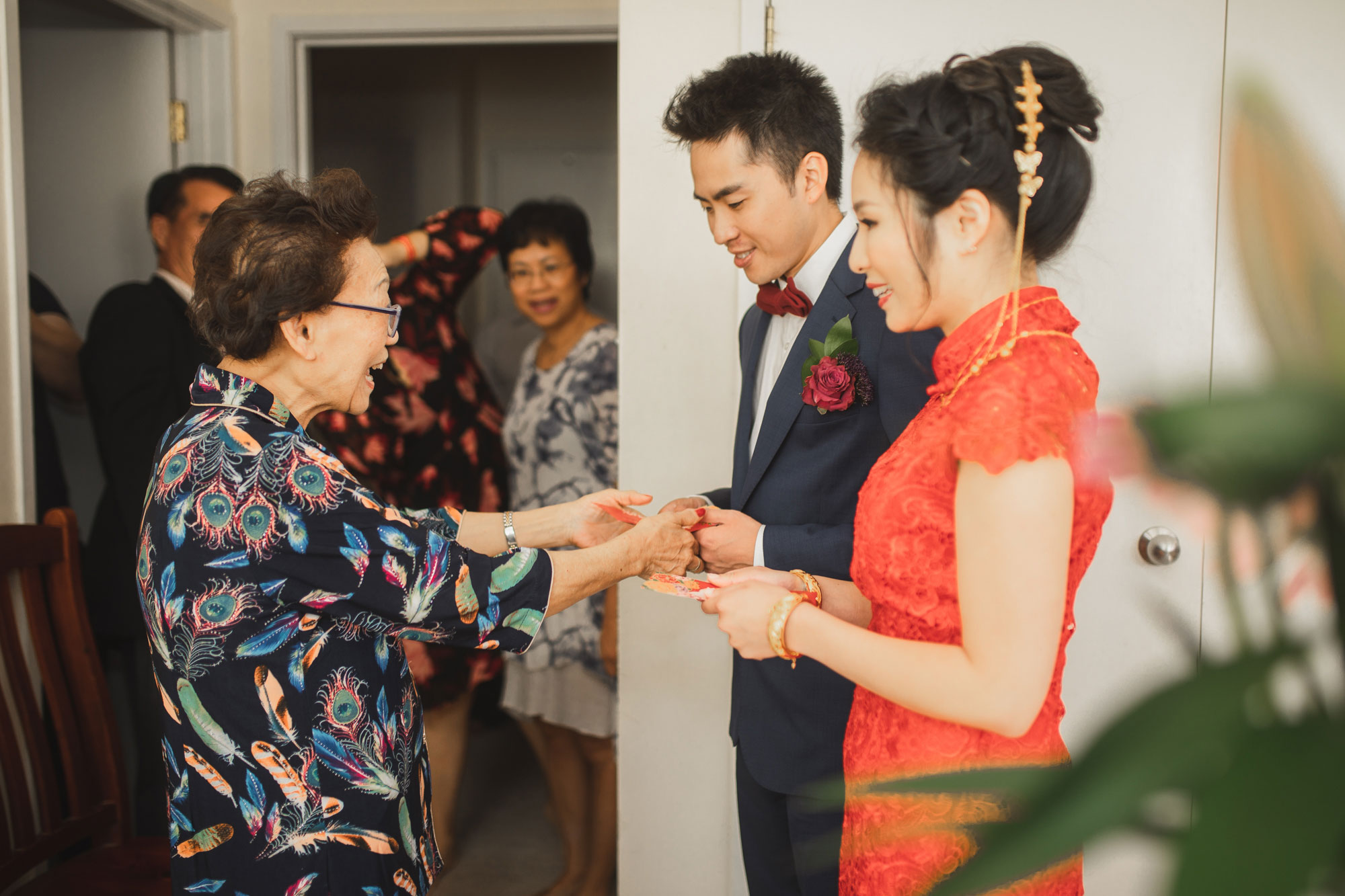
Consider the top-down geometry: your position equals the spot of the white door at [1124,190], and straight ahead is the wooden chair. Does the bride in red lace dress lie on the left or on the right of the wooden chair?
left

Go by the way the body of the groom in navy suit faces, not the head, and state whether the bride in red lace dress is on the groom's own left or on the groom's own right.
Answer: on the groom's own left

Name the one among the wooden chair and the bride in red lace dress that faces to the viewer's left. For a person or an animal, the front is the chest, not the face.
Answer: the bride in red lace dress

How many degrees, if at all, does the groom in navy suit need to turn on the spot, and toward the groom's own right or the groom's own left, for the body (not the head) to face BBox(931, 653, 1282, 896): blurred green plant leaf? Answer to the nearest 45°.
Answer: approximately 45° to the groom's own left

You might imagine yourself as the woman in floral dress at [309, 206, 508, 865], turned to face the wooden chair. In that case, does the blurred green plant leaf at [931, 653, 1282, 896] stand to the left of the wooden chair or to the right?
left

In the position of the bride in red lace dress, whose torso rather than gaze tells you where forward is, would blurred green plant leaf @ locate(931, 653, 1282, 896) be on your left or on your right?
on your left

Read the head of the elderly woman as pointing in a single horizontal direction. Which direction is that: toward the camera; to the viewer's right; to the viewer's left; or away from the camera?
to the viewer's right

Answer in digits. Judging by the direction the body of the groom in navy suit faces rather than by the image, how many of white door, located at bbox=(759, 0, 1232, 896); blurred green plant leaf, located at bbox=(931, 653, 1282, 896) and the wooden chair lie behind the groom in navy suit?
1

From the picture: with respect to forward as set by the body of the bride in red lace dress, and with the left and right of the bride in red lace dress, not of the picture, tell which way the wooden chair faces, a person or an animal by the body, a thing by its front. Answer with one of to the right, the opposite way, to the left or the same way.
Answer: the opposite way

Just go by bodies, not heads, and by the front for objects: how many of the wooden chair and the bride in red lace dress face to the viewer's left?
1

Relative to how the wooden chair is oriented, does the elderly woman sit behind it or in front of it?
in front

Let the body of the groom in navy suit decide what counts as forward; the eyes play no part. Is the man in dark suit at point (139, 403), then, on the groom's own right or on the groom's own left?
on the groom's own right

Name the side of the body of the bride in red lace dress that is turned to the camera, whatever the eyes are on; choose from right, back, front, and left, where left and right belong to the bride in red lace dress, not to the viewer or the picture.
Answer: left

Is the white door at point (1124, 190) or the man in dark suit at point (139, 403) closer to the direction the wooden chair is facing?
the white door
